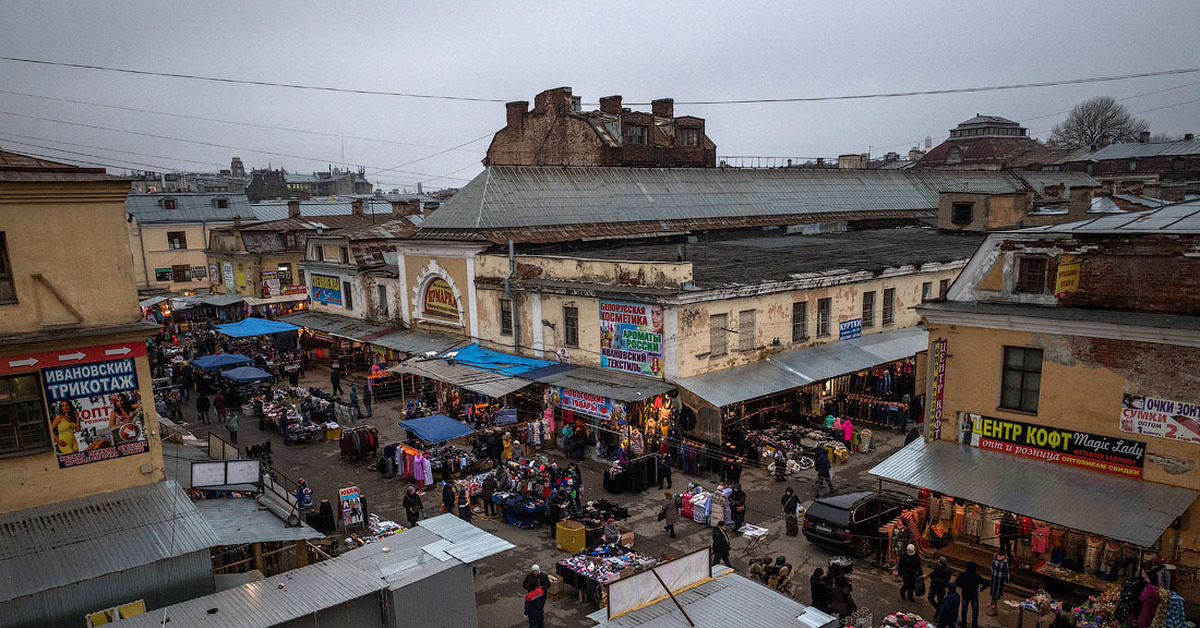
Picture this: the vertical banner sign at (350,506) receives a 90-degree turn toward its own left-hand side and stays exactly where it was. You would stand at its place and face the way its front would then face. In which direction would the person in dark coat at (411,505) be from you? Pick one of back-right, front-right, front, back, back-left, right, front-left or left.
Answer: front-right

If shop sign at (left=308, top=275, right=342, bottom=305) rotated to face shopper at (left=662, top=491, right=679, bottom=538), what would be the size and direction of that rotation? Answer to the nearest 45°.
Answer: approximately 45° to its left

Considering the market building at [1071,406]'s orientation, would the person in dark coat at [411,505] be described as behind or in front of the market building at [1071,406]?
in front

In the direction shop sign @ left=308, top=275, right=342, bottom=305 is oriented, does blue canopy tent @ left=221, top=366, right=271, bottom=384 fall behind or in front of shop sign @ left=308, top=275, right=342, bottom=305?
in front

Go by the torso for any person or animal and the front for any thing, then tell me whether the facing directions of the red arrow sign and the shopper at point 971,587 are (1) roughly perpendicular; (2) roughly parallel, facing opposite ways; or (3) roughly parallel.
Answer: roughly perpendicular

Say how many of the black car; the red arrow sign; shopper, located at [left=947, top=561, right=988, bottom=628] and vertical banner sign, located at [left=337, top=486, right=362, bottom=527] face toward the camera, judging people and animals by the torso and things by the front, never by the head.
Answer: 2

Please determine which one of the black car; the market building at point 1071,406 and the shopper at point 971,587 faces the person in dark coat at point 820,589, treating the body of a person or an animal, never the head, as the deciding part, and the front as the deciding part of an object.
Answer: the market building

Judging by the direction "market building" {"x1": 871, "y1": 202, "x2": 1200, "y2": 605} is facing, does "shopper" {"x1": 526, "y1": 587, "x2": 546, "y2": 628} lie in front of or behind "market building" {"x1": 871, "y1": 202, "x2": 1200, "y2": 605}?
in front
